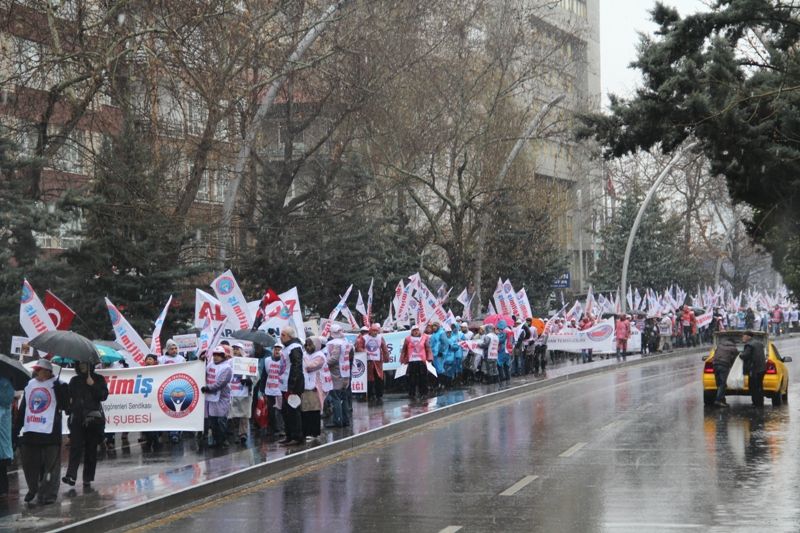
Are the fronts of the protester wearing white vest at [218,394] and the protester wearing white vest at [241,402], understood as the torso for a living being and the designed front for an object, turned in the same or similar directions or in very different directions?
same or similar directions

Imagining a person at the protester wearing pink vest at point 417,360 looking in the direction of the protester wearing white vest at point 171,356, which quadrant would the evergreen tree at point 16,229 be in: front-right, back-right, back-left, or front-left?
front-right

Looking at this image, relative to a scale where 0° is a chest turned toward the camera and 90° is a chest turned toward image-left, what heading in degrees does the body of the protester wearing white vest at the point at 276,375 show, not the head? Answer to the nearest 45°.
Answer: approximately 0°

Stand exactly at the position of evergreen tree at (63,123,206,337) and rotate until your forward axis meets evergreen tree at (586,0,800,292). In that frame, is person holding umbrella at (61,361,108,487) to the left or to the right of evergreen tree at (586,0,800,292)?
right

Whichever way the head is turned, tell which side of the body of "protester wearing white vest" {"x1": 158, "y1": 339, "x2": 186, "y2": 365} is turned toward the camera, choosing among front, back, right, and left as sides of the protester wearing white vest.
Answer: front

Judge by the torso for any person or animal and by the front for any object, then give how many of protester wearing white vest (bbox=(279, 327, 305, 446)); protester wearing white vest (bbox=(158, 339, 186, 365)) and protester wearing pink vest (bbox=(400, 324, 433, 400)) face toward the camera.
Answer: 2

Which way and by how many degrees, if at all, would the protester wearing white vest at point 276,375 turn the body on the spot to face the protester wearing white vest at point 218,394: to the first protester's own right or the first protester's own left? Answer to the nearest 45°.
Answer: approximately 45° to the first protester's own right
